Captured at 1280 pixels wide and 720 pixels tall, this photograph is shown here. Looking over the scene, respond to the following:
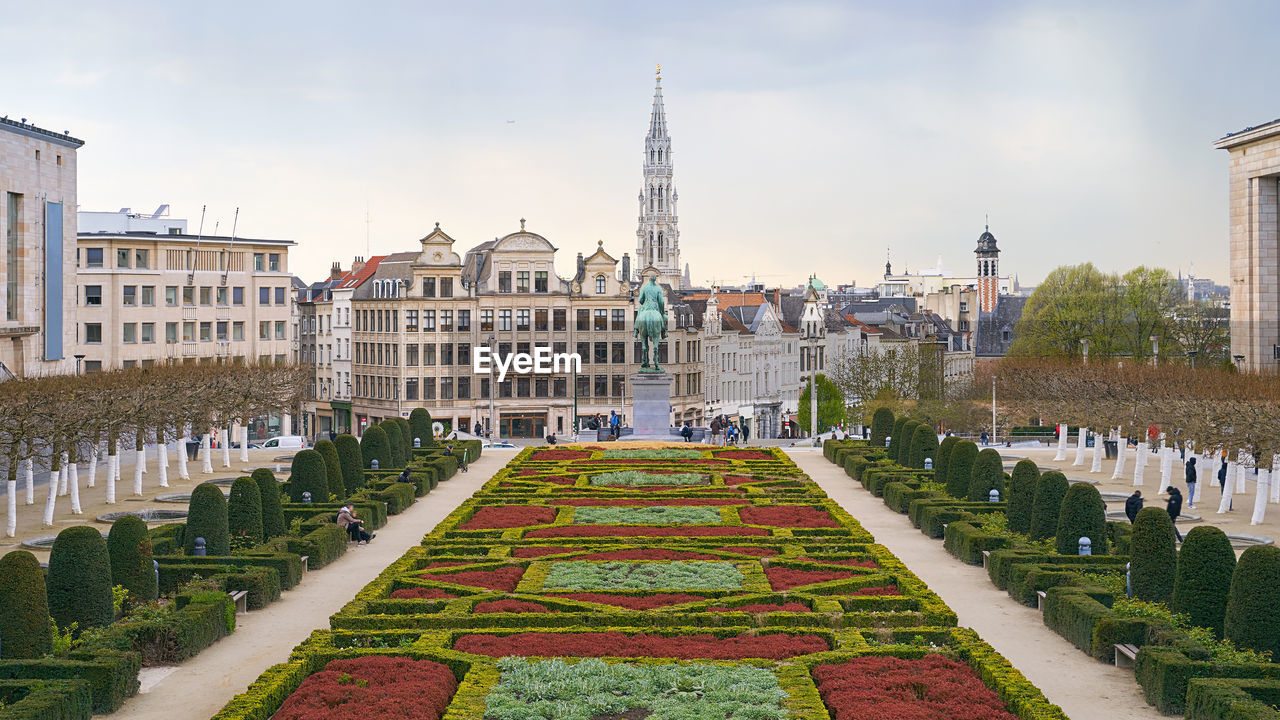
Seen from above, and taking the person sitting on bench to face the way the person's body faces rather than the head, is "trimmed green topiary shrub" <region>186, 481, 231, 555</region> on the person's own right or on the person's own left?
on the person's own right

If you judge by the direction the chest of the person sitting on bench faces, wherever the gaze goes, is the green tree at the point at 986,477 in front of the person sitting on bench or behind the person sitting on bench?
in front

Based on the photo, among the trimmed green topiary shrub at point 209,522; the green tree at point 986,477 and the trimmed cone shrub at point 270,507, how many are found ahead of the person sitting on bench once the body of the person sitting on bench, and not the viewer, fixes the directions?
1

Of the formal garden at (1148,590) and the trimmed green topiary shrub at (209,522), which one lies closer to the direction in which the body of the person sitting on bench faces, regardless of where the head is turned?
the formal garden

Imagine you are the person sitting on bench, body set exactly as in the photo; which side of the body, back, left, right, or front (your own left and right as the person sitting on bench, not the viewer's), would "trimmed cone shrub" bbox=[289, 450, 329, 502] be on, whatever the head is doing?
left

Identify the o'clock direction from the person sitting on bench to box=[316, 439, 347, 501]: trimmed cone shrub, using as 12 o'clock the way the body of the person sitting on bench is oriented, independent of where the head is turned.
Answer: The trimmed cone shrub is roughly at 9 o'clock from the person sitting on bench.

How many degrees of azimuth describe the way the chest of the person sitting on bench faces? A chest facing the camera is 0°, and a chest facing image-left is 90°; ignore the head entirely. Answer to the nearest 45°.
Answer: approximately 270°

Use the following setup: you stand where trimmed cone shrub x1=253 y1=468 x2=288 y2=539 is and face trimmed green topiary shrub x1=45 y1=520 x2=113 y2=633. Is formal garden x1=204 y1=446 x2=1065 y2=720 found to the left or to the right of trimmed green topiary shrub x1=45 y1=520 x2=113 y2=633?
left

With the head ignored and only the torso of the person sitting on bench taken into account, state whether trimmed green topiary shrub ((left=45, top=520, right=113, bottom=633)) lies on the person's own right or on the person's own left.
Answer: on the person's own right
